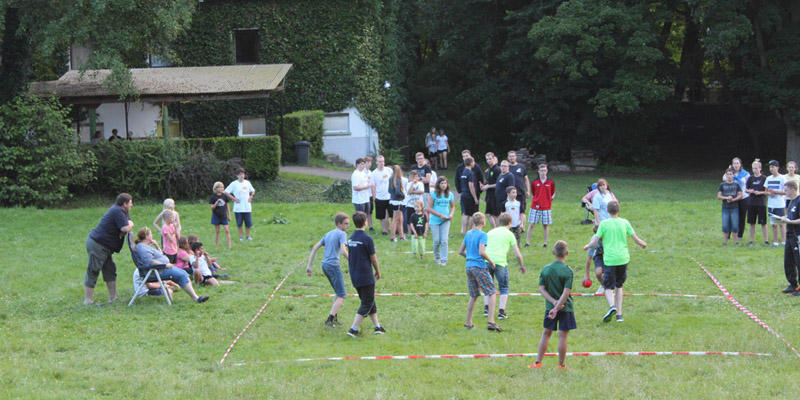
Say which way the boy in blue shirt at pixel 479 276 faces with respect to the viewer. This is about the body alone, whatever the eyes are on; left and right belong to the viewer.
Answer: facing away from the viewer and to the right of the viewer

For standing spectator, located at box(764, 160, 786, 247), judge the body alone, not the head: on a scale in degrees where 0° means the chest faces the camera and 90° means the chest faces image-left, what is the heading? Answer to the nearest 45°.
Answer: approximately 45°

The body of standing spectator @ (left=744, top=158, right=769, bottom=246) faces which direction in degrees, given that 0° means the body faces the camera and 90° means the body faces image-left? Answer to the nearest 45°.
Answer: approximately 0°

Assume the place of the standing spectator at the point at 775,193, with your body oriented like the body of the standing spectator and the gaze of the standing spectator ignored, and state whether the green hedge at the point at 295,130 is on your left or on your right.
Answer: on your right

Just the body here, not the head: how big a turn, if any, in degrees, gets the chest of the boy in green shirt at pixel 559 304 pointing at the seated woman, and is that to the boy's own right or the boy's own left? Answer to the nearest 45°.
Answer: approximately 90° to the boy's own left

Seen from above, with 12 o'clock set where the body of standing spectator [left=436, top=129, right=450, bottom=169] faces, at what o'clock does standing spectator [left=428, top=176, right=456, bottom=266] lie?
standing spectator [left=428, top=176, right=456, bottom=266] is roughly at 12 o'clock from standing spectator [left=436, top=129, right=450, bottom=169].

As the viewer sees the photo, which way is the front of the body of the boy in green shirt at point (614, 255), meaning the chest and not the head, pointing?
away from the camera

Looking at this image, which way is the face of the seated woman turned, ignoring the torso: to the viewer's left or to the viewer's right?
to the viewer's right

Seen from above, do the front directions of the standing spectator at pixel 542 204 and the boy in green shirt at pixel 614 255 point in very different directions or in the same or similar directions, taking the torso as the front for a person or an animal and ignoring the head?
very different directions

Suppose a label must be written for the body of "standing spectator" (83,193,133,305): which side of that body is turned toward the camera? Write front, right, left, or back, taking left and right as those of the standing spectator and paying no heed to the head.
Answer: right

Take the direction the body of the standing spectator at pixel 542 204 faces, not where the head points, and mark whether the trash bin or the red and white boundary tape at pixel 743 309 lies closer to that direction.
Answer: the red and white boundary tape

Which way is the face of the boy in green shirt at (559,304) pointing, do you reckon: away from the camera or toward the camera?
away from the camera

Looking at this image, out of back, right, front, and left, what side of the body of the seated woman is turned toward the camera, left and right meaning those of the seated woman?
right

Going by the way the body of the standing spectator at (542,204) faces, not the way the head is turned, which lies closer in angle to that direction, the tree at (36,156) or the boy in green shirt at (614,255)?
the boy in green shirt

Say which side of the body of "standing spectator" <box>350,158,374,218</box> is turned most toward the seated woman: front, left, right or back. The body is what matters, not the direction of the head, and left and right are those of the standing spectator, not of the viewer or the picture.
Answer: right
